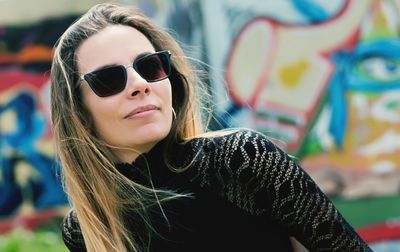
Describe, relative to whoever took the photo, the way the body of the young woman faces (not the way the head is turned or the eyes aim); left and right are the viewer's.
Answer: facing the viewer
